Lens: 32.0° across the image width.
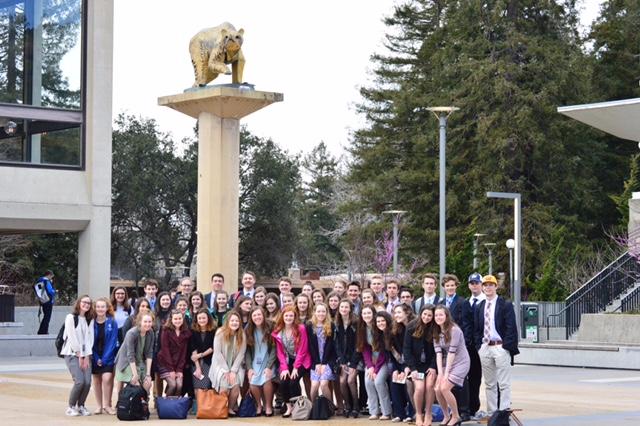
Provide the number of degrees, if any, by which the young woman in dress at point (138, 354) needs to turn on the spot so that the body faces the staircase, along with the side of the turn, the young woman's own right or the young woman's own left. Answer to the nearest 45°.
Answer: approximately 90° to the young woman's own left

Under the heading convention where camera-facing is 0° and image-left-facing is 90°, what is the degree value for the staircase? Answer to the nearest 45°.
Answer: approximately 90°

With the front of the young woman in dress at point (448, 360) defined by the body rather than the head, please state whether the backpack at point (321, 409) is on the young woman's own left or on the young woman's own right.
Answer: on the young woman's own right

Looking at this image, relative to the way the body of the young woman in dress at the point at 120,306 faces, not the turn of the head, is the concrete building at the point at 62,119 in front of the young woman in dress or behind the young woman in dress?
behind

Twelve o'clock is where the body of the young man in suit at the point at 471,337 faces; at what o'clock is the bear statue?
The bear statue is roughly at 5 o'clock from the young man in suit.

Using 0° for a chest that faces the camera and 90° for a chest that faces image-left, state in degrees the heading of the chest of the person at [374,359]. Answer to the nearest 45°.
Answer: approximately 0°

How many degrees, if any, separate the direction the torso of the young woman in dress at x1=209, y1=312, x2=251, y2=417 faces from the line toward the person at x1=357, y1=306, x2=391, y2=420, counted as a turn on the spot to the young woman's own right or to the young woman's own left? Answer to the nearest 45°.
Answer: approximately 90° to the young woman's own left

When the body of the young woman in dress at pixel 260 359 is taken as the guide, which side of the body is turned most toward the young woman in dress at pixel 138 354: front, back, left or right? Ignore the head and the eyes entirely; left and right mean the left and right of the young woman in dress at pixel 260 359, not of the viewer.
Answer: right

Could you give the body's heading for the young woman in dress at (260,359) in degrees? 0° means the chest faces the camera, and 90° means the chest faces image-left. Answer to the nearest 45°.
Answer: approximately 0°
